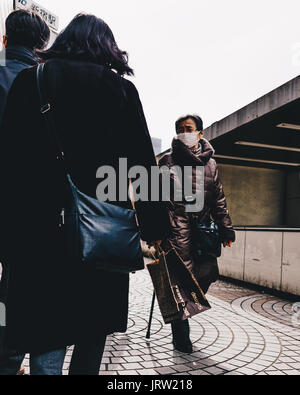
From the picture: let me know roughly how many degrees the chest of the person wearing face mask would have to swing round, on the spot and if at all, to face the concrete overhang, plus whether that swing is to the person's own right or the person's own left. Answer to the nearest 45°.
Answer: approximately 180°

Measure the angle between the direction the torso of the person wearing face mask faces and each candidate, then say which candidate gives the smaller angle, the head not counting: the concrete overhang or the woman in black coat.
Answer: the woman in black coat

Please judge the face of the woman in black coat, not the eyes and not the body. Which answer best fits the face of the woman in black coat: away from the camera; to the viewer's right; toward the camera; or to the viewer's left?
away from the camera

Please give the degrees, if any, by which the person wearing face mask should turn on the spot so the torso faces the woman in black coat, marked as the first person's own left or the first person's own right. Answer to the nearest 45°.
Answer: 0° — they already face them

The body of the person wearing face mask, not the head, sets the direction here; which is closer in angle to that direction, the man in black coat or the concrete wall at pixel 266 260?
the man in black coat

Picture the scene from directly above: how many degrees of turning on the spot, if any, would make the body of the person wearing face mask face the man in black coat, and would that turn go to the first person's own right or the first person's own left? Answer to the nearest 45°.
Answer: approximately 45° to the first person's own right

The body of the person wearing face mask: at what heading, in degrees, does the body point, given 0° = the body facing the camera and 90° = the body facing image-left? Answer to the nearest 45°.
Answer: approximately 0°
